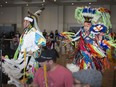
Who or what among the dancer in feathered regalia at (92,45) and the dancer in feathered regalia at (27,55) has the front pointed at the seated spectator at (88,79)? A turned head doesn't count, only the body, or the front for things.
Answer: the dancer in feathered regalia at (92,45)

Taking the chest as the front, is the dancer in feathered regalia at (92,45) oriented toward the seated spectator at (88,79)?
yes

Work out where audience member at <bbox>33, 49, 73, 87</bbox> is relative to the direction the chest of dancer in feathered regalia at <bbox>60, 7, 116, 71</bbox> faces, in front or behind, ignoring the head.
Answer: in front

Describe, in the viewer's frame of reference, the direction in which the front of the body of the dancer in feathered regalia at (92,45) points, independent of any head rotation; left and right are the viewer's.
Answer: facing the viewer

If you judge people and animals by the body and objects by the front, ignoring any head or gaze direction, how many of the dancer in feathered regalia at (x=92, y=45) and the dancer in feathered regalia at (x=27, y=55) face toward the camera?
1

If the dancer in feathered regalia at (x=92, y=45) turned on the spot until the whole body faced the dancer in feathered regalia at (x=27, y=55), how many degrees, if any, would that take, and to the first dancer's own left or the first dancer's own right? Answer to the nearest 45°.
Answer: approximately 90° to the first dancer's own right
